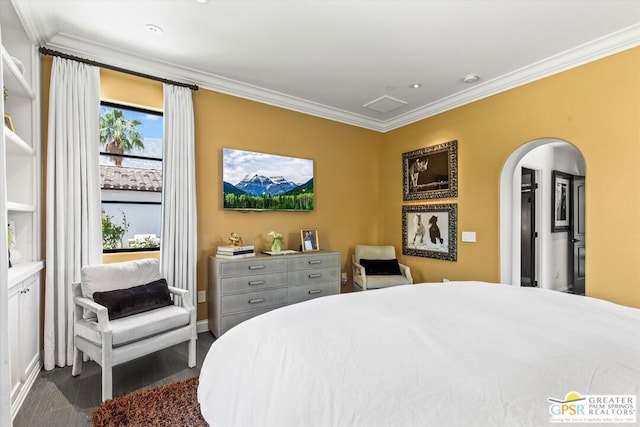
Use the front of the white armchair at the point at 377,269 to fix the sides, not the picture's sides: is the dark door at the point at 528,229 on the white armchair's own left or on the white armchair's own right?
on the white armchair's own left

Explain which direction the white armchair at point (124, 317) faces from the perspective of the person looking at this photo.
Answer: facing the viewer and to the right of the viewer

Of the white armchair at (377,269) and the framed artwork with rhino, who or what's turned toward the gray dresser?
the framed artwork with rhino

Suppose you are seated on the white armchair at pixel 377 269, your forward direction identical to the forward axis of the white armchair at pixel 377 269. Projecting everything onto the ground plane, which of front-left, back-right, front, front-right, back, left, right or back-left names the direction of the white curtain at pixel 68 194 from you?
right

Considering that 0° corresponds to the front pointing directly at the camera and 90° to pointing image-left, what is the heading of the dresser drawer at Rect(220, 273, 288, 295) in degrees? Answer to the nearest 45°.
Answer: approximately 315°

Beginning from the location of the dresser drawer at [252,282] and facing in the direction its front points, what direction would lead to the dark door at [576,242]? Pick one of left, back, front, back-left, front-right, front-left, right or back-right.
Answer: front-left

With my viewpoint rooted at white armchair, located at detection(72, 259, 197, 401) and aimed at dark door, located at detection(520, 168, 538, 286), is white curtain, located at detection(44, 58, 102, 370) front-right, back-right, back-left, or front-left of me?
back-left

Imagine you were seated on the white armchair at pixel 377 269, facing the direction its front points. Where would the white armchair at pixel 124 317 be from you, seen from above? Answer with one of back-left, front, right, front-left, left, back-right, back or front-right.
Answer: right

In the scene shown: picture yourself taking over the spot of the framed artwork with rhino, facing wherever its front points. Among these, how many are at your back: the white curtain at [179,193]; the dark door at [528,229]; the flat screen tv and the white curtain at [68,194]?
1

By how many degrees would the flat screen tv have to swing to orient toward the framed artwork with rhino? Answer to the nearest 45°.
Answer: approximately 45° to its left

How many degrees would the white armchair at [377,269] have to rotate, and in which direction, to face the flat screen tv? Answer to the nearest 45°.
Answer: approximately 90° to its right
